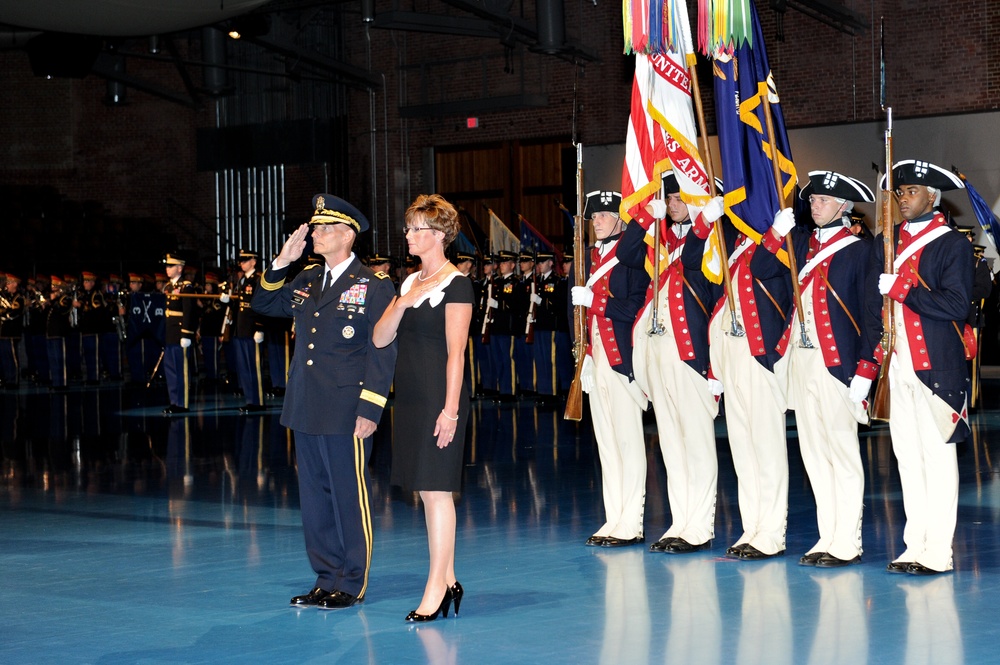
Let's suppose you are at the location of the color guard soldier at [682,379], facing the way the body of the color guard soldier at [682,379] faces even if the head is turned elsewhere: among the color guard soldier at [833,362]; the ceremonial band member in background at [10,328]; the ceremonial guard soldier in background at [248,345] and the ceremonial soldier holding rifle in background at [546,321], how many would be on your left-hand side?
1

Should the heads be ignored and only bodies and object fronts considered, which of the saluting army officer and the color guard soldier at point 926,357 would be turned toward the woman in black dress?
the color guard soldier

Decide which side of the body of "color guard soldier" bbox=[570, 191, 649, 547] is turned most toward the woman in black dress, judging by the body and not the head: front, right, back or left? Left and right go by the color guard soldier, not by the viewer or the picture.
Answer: front

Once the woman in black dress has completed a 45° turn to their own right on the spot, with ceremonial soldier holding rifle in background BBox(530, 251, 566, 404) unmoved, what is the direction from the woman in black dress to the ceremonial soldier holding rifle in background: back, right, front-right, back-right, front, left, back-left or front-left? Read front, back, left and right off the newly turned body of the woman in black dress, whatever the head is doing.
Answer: right

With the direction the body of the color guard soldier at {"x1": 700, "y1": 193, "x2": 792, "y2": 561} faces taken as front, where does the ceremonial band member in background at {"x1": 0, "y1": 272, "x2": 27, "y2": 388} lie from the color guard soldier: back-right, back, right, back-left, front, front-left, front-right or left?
right

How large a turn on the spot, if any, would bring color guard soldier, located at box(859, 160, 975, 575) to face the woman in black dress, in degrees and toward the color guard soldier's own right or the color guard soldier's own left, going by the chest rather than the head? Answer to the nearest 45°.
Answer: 0° — they already face them

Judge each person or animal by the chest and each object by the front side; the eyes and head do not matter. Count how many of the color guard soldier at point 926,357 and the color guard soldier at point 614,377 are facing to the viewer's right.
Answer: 0

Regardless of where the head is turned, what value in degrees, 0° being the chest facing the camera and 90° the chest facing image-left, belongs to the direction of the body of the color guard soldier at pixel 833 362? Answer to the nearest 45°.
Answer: approximately 45°

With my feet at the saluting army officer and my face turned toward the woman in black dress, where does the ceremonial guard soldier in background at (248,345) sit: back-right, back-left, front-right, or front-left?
back-left

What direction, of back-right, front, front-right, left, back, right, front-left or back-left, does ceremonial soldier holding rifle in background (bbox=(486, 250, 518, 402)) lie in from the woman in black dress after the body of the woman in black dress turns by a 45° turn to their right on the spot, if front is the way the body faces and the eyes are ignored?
right
